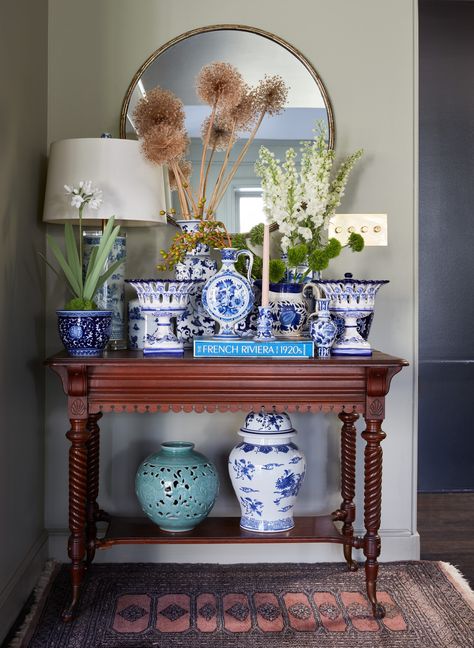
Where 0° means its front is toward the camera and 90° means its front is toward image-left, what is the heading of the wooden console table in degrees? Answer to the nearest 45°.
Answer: approximately 0°
